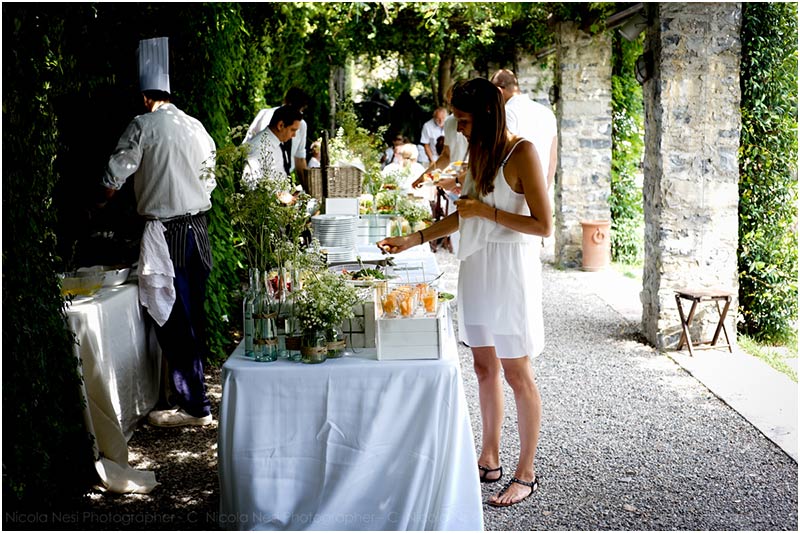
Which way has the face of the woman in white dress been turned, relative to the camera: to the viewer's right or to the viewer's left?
to the viewer's left

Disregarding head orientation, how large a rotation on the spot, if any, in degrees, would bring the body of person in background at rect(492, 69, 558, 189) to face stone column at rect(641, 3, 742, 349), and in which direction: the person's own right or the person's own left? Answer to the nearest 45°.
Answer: approximately 135° to the person's own right

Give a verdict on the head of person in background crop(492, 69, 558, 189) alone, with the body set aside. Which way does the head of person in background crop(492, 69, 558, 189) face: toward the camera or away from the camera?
away from the camera

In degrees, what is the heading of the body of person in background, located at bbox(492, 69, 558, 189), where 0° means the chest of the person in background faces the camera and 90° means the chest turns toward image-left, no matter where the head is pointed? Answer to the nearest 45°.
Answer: approximately 135°

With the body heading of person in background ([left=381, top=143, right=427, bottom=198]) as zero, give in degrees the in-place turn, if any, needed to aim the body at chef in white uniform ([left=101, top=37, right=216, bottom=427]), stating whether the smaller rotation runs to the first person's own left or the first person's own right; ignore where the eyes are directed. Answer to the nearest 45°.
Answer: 0° — they already face them

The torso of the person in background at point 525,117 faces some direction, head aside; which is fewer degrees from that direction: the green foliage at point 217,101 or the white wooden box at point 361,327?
the green foliage

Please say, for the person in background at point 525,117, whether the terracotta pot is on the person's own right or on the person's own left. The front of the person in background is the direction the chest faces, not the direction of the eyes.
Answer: on the person's own right

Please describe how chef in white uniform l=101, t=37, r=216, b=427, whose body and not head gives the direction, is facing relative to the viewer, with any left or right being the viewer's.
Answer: facing away from the viewer and to the left of the viewer

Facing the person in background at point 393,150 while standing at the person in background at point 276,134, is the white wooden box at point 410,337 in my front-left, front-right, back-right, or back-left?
back-right

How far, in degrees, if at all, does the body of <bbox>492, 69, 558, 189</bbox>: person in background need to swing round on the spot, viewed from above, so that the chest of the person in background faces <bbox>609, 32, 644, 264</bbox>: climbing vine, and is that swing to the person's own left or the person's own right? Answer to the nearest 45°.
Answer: approximately 45° to the person's own right
